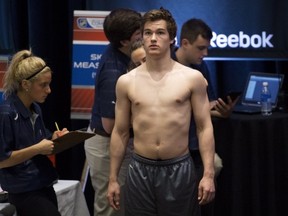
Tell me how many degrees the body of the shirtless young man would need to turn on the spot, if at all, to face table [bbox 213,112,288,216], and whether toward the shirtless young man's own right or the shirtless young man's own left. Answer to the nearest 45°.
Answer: approximately 135° to the shirtless young man's own left

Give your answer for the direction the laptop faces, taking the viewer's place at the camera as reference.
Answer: facing the viewer and to the left of the viewer

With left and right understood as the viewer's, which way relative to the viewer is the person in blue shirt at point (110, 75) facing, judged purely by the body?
facing to the right of the viewer

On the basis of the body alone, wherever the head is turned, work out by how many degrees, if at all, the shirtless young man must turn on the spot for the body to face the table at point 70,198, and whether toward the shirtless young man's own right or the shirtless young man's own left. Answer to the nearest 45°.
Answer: approximately 135° to the shirtless young man's own right

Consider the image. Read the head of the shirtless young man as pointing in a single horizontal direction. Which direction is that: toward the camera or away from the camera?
toward the camera

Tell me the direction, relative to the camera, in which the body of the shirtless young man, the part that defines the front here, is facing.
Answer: toward the camera

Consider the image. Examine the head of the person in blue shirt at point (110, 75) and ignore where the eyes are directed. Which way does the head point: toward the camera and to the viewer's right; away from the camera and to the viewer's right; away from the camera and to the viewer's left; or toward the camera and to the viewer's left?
away from the camera and to the viewer's right

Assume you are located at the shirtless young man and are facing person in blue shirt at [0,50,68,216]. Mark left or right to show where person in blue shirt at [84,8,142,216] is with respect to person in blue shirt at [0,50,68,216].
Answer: right

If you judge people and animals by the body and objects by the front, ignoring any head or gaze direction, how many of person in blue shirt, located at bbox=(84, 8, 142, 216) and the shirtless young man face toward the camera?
1

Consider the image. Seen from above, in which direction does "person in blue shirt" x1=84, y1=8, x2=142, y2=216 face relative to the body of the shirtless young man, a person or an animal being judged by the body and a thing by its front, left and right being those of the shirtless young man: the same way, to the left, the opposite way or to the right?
to the left
